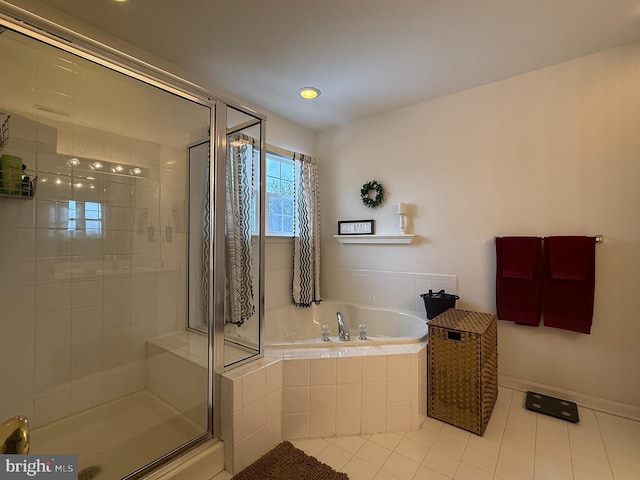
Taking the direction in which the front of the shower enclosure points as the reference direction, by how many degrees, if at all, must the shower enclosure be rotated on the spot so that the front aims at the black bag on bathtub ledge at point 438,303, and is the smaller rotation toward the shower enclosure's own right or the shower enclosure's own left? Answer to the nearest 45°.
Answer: approximately 45° to the shower enclosure's own left

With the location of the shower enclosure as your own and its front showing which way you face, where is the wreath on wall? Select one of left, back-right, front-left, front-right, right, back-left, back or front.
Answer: front-left

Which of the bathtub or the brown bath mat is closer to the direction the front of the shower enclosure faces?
the brown bath mat

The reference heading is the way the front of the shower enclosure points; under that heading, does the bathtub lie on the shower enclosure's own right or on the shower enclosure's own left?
on the shower enclosure's own left

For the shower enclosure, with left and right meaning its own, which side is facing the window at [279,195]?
left

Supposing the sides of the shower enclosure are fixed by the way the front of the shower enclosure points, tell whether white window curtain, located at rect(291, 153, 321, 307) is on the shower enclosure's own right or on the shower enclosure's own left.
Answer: on the shower enclosure's own left

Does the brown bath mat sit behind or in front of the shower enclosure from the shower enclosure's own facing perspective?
in front

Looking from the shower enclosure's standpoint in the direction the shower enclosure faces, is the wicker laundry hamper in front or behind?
in front

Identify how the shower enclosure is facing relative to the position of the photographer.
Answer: facing the viewer and to the right of the viewer

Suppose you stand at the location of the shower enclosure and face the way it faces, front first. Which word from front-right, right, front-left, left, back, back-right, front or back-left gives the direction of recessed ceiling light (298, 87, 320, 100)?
front-left
